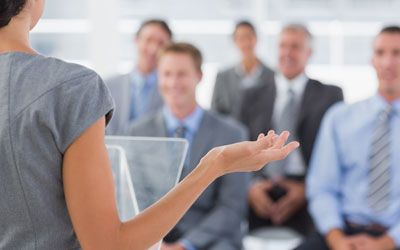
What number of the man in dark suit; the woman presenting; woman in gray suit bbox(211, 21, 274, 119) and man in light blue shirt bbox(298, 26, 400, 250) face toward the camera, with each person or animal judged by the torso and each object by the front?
3

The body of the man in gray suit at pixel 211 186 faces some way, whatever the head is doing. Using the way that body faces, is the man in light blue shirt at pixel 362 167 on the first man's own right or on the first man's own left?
on the first man's own left

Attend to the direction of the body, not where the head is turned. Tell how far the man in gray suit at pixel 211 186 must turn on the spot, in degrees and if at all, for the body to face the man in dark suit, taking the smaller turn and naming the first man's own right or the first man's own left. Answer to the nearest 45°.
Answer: approximately 135° to the first man's own left

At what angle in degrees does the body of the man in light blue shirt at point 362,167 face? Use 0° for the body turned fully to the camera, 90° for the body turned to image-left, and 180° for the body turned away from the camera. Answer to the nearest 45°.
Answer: approximately 0°

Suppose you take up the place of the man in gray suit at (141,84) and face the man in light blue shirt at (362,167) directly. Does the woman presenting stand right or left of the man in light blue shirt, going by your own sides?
right

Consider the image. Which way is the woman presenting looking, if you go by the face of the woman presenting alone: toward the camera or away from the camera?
away from the camera

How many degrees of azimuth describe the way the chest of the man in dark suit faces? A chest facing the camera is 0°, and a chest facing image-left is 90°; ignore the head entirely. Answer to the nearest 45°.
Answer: approximately 0°

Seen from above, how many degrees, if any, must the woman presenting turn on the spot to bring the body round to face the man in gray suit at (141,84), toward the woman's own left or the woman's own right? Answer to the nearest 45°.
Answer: approximately 45° to the woman's own left

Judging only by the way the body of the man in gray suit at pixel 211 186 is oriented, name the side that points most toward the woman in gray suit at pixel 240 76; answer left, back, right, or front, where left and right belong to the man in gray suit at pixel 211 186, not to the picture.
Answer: back
